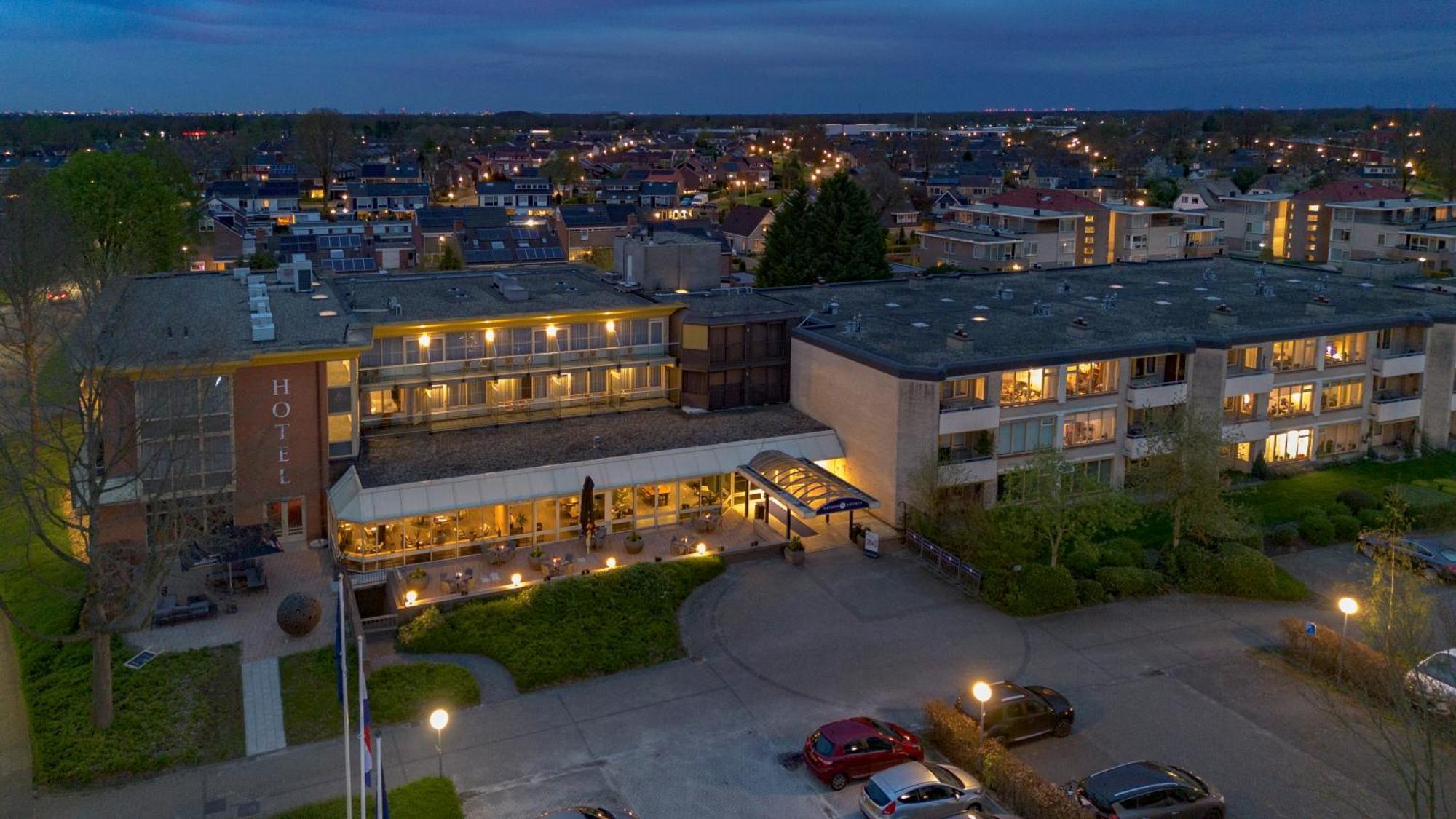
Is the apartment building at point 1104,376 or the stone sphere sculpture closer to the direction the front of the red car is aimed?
the apartment building

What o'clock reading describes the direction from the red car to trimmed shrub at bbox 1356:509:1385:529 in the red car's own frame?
The trimmed shrub is roughly at 12 o'clock from the red car.

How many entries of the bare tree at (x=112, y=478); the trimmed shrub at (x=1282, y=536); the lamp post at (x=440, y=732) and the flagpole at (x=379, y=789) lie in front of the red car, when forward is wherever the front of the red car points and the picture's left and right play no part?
1

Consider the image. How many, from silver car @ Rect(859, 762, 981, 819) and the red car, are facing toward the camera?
0

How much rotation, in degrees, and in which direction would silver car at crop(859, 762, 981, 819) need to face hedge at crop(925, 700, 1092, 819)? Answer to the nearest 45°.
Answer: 0° — it already faces it

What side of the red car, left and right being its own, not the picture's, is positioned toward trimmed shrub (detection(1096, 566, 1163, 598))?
front

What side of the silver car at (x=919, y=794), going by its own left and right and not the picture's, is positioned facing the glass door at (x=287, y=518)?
left

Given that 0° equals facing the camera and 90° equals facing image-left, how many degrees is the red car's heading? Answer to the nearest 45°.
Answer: approximately 225°

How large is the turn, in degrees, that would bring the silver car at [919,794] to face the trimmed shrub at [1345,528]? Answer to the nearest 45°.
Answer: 0° — it already faces it

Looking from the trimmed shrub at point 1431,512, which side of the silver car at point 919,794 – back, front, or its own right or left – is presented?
front

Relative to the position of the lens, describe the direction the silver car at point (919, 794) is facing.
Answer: facing away from the viewer and to the right of the viewer

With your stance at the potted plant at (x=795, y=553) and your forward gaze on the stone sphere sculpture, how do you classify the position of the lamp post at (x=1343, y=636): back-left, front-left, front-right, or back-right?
back-left
